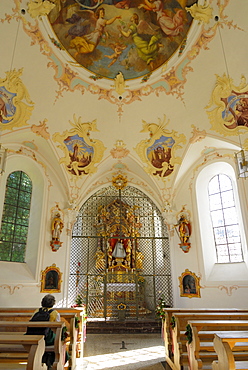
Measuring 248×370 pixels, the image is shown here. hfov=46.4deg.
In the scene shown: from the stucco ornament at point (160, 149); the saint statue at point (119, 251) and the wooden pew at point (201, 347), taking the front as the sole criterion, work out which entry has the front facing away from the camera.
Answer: the wooden pew

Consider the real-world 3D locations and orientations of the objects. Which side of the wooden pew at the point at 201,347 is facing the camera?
back

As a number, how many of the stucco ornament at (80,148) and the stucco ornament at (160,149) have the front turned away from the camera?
0

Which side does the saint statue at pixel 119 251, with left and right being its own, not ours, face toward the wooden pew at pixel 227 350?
front

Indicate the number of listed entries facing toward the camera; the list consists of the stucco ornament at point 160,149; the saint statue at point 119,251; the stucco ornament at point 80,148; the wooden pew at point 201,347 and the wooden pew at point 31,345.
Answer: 3

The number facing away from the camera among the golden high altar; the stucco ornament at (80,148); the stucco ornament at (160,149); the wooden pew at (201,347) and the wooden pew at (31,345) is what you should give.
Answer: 2

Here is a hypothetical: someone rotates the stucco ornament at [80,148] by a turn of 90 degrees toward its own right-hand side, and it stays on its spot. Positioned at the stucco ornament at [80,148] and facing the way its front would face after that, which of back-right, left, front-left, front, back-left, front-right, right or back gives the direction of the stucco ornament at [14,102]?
front-left

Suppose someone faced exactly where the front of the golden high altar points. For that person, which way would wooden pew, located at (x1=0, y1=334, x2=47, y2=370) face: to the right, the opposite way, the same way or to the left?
the opposite way

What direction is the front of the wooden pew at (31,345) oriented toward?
away from the camera

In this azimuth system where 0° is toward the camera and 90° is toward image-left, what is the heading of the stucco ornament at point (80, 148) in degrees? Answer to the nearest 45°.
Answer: approximately 0°

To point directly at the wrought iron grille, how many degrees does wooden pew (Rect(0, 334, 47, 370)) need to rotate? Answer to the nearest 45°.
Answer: approximately 45° to its right
